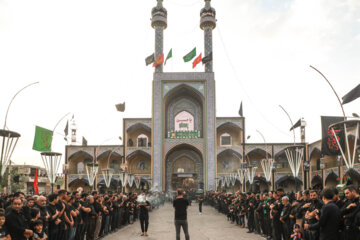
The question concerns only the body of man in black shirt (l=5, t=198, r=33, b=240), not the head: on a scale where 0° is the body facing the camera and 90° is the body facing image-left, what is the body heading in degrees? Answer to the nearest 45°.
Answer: approximately 315°

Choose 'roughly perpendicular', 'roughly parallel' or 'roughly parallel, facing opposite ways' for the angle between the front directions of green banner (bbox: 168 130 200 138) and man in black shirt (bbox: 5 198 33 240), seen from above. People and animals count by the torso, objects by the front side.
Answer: roughly perpendicular

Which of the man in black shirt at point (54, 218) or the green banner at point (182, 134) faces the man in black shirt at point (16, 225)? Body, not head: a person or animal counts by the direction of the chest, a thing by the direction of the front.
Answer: the green banner

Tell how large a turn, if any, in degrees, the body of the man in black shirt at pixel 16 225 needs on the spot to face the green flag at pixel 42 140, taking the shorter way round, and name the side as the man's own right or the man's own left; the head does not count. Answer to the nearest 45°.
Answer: approximately 135° to the man's own left

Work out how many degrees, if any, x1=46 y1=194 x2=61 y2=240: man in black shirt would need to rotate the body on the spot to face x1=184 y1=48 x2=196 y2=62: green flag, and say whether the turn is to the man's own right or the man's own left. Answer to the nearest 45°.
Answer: approximately 45° to the man's own left

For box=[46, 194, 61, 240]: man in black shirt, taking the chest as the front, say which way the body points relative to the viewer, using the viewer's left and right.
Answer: facing to the right of the viewer

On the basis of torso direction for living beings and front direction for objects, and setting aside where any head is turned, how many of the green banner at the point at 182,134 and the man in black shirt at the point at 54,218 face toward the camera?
1

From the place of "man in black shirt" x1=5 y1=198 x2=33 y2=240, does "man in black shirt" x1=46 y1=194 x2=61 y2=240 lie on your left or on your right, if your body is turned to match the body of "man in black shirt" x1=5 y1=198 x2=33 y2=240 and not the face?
on your left

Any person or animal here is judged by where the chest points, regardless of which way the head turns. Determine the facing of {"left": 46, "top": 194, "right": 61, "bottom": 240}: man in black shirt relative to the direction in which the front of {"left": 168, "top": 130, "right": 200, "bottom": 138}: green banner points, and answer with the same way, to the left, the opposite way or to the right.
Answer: to the left

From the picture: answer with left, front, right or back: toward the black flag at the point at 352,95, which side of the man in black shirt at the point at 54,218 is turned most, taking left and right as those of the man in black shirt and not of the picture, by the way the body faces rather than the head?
front

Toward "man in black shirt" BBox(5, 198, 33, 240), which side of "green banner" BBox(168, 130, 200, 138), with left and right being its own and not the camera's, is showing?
front
